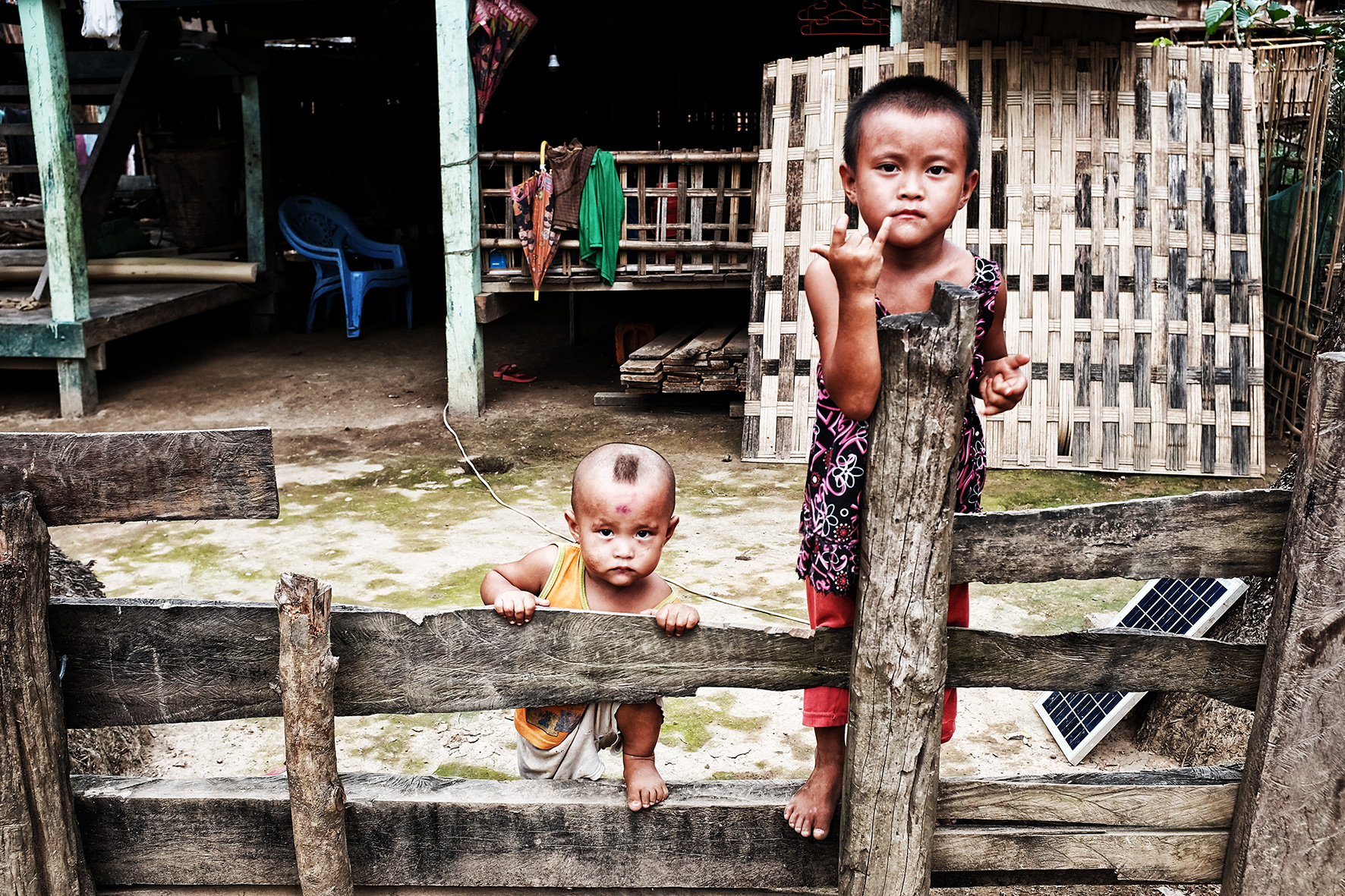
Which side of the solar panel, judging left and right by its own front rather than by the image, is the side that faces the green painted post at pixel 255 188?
right

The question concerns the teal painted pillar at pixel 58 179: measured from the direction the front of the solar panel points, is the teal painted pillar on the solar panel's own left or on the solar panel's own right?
on the solar panel's own right

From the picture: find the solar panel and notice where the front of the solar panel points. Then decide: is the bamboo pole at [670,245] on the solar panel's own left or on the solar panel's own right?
on the solar panel's own right

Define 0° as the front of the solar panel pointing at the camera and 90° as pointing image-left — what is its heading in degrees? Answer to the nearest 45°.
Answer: approximately 45°

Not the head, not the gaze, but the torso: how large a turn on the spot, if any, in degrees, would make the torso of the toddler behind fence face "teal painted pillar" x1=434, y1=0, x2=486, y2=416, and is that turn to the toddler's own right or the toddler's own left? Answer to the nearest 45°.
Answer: approximately 180°

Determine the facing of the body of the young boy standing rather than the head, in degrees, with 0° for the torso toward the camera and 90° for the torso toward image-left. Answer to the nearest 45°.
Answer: approximately 0°

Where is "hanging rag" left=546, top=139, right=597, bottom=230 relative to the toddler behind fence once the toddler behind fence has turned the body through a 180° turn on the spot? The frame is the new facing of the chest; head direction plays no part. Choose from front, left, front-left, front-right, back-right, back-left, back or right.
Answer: front

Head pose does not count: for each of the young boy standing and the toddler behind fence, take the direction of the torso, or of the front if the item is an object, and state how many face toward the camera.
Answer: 2

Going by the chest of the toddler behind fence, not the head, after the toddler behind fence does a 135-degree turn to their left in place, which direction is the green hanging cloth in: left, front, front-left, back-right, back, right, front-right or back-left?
front-left
